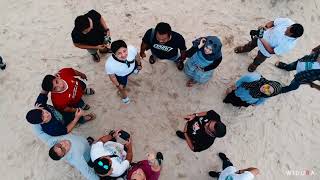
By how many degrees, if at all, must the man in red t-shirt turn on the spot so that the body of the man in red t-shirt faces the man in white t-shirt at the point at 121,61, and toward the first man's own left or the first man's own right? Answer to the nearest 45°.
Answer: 0° — they already face them

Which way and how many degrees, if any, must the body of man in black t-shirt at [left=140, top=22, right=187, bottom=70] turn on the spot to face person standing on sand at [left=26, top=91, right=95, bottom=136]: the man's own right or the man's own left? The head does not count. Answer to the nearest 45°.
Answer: approximately 45° to the man's own right

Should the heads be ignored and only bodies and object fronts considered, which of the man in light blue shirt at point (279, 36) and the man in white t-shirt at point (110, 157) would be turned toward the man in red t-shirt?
the man in light blue shirt

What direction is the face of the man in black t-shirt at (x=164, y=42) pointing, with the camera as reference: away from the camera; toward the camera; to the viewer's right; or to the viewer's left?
toward the camera

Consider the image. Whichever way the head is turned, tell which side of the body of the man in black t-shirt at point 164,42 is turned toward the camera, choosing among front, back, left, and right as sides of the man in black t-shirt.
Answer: front

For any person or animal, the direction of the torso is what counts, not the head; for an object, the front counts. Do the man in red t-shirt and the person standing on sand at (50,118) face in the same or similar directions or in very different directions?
same or similar directions

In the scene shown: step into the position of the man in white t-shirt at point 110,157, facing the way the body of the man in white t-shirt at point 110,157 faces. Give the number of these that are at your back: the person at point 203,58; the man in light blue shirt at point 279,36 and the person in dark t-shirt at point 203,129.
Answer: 0

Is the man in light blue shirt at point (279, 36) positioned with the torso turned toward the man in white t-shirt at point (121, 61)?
yes

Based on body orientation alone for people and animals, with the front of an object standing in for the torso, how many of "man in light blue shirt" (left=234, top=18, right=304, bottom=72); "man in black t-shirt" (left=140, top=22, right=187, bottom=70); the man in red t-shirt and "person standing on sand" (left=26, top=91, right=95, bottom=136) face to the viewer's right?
2

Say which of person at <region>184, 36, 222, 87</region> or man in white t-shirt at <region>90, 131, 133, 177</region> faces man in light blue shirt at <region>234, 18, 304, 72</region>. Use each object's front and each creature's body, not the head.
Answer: the man in white t-shirt

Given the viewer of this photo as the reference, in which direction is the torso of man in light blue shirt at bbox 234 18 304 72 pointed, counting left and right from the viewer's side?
facing the viewer and to the left of the viewer

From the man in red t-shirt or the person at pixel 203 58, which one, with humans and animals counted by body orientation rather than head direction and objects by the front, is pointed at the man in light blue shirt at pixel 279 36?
the man in red t-shirt

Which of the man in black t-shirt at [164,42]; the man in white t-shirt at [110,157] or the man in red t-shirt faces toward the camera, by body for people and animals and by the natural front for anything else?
the man in black t-shirt

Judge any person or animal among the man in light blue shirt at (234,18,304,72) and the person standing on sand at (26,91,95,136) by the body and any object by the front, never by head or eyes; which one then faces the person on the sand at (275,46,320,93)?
the person standing on sand at (26,91,95,136)

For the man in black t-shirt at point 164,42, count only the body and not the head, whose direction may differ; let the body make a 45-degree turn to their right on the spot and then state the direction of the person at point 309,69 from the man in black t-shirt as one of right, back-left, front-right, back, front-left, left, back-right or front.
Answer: back-left

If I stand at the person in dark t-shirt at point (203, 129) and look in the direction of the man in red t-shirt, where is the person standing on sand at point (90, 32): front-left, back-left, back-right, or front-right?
front-right

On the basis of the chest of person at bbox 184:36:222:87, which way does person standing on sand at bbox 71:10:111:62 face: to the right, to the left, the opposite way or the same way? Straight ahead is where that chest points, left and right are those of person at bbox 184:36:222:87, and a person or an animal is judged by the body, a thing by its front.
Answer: to the left

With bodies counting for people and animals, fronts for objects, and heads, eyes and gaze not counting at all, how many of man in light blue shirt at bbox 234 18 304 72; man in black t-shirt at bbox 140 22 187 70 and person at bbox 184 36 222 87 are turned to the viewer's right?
0

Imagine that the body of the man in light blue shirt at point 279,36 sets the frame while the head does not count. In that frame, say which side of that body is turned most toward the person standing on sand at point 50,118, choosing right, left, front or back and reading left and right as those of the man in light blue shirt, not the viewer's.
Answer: front

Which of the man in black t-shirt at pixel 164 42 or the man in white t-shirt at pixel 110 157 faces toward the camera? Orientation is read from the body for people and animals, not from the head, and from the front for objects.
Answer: the man in black t-shirt

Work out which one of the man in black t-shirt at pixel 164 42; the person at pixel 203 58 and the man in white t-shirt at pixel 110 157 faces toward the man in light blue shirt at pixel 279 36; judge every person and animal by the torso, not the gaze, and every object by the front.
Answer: the man in white t-shirt

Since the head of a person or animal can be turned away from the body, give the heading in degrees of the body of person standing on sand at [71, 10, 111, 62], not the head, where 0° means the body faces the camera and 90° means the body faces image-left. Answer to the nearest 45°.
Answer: approximately 315°
